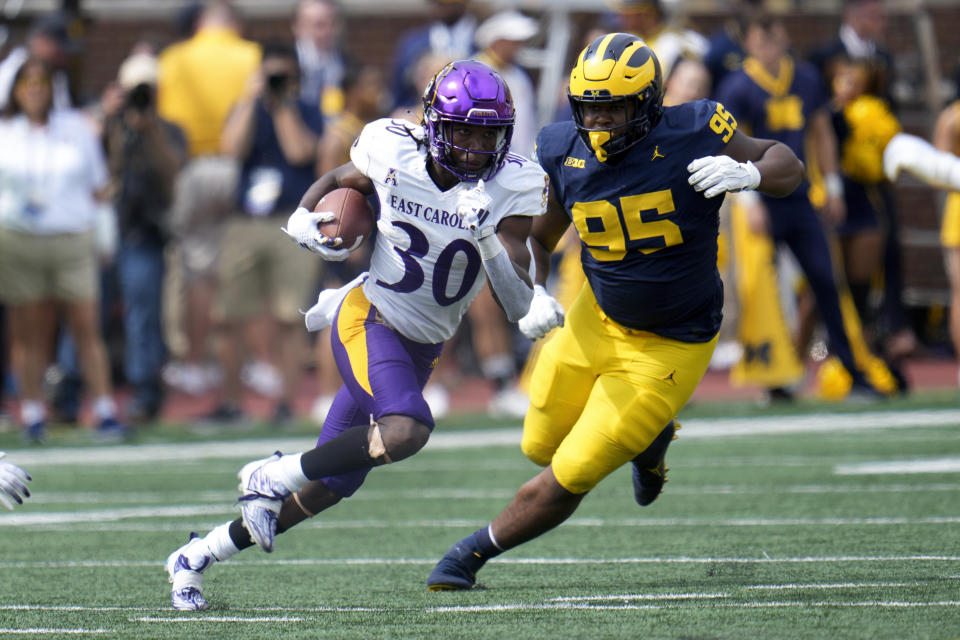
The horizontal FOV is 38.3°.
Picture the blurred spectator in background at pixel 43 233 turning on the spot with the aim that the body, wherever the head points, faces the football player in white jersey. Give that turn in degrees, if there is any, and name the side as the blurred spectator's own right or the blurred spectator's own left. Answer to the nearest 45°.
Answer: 0° — they already face them

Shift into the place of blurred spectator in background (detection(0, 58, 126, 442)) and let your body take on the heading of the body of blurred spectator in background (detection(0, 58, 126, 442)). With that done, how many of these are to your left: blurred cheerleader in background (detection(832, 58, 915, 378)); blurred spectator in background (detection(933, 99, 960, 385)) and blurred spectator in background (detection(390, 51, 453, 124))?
3

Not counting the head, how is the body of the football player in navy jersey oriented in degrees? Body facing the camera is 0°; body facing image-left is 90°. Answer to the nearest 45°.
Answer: approximately 45°

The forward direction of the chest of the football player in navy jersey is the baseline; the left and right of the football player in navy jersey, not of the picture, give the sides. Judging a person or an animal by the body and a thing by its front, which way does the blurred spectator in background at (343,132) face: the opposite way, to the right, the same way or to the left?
to the left

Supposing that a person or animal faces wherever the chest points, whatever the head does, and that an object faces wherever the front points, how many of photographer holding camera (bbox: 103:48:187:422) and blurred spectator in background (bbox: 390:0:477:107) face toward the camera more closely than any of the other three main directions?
2

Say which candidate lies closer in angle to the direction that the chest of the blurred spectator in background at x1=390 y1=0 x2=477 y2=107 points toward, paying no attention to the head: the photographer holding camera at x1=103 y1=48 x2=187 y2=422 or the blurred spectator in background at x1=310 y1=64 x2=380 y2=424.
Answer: the blurred spectator in background

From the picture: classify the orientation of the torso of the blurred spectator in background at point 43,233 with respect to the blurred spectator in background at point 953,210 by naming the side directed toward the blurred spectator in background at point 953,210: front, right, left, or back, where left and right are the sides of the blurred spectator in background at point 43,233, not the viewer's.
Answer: left
